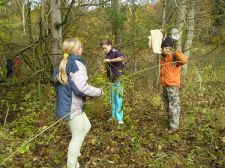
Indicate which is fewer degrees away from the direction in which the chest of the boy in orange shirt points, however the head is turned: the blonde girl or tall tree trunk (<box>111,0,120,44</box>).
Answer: the blonde girl

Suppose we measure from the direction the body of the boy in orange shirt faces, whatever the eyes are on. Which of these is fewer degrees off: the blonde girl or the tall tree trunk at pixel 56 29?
the blonde girl

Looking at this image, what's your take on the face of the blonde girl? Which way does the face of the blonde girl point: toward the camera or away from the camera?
away from the camera

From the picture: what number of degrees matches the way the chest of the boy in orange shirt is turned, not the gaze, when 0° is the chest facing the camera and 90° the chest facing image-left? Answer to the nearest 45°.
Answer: approximately 45°

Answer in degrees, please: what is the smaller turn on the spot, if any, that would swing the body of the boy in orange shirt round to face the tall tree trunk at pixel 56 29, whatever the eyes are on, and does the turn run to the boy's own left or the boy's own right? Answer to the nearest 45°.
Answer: approximately 90° to the boy's own right

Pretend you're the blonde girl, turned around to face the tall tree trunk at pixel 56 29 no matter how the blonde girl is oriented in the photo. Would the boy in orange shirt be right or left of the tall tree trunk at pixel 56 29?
right

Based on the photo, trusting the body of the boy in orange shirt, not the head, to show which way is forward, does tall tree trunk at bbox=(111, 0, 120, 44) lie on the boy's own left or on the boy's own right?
on the boy's own right
